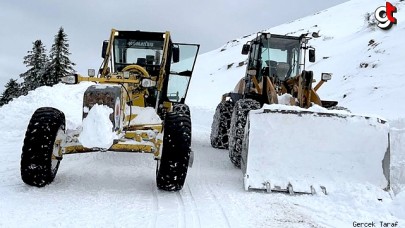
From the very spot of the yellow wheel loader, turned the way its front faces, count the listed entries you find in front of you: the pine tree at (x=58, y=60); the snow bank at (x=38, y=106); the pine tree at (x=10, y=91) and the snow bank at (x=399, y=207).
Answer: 1

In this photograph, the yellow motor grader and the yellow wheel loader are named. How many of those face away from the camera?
0

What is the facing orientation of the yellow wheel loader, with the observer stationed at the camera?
facing the viewer and to the right of the viewer

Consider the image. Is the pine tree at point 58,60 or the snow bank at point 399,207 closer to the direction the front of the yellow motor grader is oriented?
the snow bank

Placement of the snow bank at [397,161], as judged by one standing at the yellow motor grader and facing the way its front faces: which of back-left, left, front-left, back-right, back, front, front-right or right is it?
left

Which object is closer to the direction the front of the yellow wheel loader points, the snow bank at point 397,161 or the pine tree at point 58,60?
the snow bank

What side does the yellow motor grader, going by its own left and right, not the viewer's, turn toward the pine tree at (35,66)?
back

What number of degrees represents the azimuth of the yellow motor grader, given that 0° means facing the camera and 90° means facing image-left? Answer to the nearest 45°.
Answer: approximately 0°

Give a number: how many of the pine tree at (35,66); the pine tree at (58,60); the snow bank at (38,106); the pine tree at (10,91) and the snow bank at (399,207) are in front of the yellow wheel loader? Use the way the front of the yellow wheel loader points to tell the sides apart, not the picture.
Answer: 1

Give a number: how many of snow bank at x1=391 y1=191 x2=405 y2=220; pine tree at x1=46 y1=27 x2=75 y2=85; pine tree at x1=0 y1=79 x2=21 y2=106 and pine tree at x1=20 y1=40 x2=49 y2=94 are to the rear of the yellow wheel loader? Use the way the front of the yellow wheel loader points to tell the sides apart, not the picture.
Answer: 3

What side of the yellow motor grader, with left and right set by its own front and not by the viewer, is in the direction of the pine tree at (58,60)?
back

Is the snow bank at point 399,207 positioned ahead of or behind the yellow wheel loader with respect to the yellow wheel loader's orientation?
ahead

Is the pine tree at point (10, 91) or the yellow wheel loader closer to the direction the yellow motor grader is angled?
the yellow wheel loader

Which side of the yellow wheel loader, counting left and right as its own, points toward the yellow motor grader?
right
